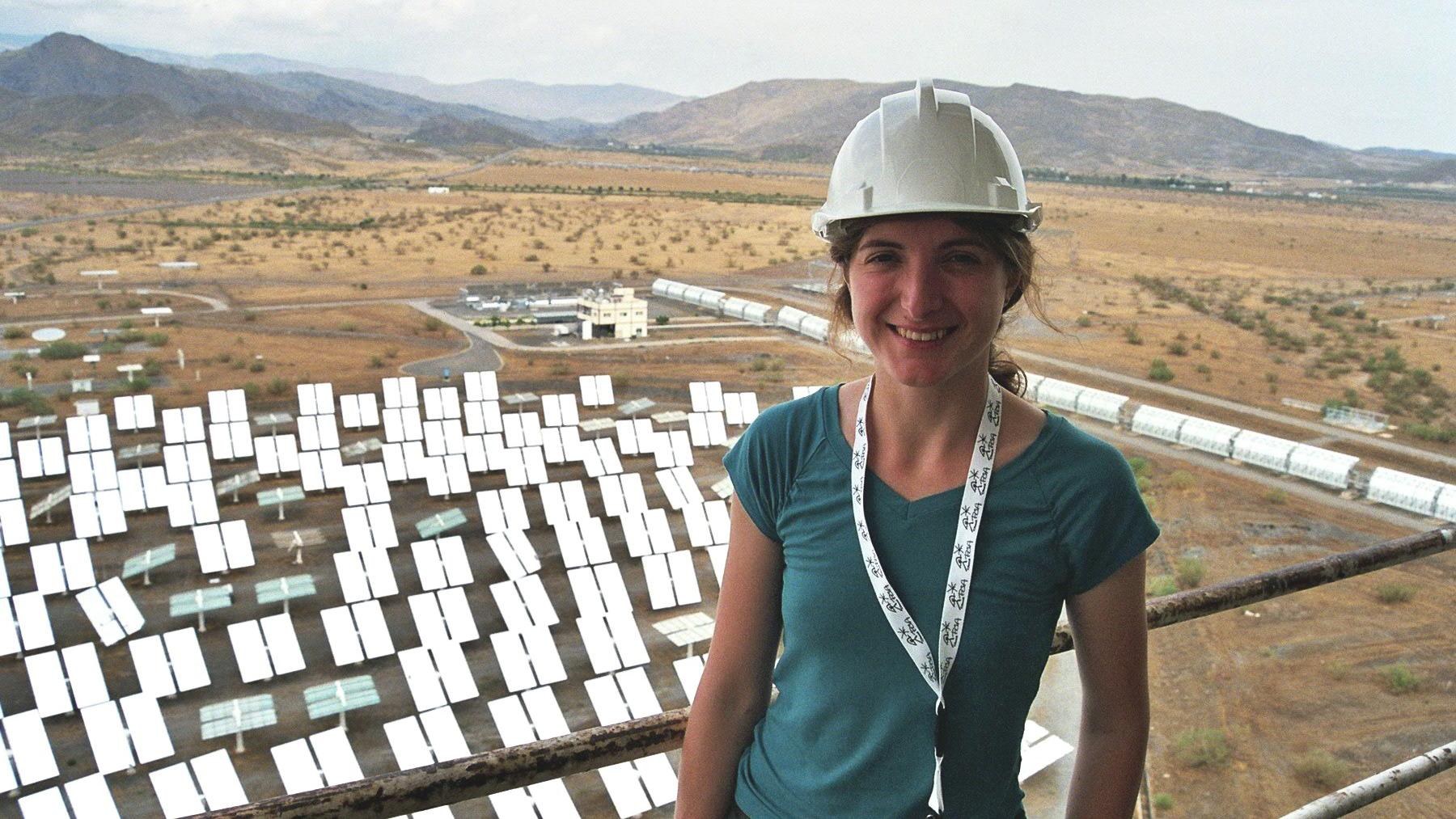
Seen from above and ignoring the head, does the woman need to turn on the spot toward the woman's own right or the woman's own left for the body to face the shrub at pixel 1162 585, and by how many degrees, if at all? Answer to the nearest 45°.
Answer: approximately 180°

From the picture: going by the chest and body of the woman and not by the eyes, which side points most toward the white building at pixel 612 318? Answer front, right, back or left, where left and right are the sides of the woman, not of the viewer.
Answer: back

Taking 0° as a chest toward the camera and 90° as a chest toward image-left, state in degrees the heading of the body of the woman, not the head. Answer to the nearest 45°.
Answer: approximately 0°

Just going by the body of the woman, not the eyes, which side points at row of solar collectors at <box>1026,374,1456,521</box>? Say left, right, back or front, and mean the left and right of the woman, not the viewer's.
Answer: back
